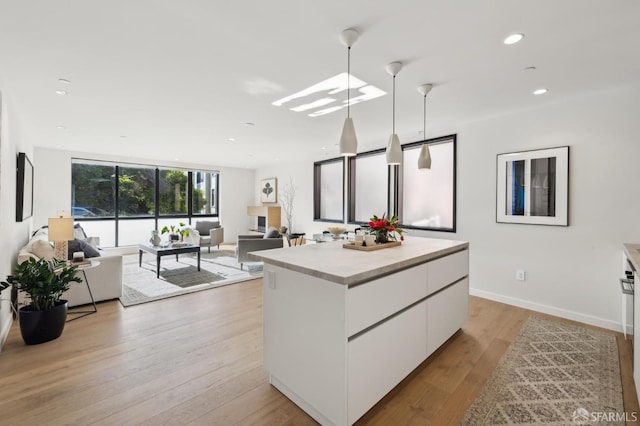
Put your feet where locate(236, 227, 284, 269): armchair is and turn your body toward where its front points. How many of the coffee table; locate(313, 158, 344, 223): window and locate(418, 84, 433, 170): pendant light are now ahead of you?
1

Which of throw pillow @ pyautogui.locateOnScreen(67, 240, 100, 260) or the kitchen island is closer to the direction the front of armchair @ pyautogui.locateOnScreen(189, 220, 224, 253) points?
the throw pillow

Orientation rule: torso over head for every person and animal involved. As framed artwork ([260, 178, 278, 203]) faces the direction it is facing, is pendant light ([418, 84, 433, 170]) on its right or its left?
on its left

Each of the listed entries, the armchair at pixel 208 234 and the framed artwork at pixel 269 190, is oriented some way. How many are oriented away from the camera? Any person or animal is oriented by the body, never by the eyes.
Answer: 0

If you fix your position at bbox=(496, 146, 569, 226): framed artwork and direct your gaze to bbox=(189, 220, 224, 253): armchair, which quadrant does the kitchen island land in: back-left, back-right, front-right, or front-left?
front-left

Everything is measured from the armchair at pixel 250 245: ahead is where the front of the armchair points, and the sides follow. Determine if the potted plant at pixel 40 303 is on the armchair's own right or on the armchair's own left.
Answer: on the armchair's own left

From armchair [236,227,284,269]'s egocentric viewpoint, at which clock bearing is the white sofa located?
The white sofa is roughly at 11 o'clock from the armchair.

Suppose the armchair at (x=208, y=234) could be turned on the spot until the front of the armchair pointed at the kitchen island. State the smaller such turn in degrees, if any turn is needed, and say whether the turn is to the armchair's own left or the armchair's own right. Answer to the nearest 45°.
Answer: approximately 45° to the armchair's own left

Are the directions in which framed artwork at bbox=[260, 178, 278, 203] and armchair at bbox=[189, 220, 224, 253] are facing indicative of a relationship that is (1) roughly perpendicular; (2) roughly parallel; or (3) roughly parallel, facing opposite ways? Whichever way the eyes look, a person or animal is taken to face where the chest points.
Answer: roughly parallel

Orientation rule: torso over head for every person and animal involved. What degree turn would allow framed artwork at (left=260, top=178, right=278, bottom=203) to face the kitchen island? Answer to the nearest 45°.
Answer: approximately 45° to its left

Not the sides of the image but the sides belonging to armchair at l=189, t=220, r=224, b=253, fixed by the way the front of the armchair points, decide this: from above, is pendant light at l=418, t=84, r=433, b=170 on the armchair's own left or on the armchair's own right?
on the armchair's own left

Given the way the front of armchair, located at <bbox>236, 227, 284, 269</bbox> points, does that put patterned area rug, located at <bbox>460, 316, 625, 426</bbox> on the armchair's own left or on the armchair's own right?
on the armchair's own left

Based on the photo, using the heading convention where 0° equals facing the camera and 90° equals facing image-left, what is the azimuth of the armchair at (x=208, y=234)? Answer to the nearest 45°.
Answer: approximately 45°

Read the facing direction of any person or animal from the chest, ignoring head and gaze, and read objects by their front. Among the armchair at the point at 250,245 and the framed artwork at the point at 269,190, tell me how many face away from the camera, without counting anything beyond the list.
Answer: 0

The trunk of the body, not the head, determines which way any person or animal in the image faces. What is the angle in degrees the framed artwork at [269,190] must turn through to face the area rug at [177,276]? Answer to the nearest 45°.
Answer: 0° — it already faces it

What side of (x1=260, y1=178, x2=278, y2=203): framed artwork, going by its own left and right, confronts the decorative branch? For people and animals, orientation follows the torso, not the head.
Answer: left

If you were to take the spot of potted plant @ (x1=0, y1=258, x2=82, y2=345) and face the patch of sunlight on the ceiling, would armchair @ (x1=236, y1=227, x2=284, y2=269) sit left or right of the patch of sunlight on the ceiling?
left
